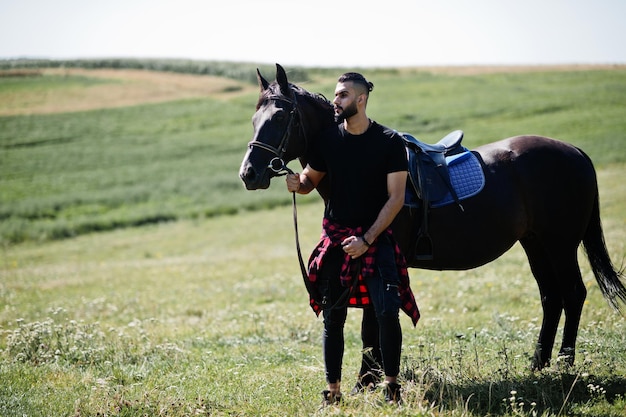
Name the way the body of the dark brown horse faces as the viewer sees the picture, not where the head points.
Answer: to the viewer's left
